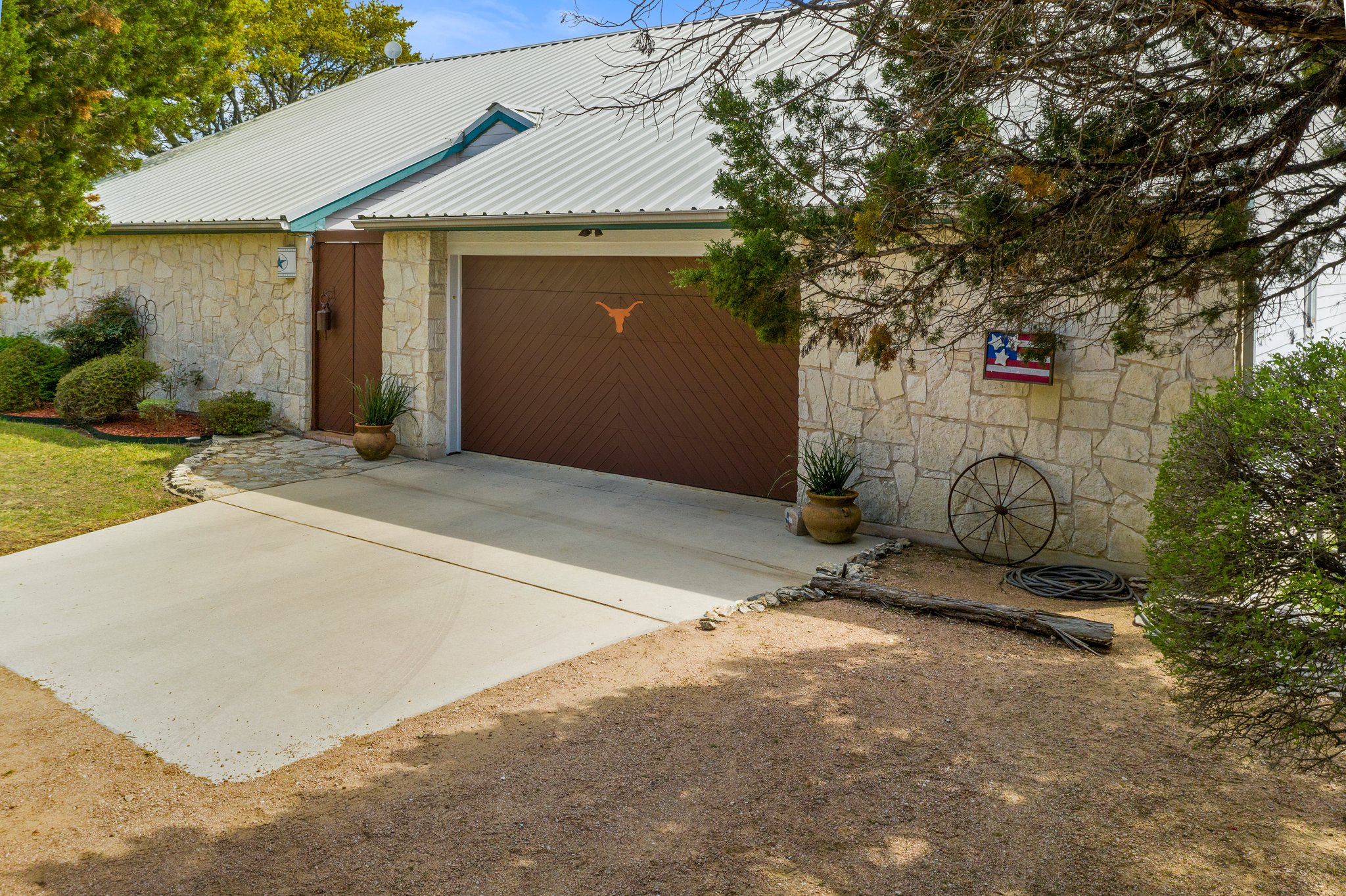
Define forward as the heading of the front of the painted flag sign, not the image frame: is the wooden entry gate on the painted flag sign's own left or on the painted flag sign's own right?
on the painted flag sign's own right

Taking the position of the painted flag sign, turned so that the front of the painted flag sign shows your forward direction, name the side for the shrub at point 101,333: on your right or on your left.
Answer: on your right

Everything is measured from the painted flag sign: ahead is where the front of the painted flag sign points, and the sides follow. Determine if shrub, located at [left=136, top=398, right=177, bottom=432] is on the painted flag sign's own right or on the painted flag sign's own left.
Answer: on the painted flag sign's own right

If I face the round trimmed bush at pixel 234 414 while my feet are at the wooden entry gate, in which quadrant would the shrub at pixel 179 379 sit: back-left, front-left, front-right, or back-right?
front-right

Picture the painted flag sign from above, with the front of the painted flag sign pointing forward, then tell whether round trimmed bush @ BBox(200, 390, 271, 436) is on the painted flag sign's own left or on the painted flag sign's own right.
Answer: on the painted flag sign's own right

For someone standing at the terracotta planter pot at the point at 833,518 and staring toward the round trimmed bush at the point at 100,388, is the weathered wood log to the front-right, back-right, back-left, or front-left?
back-left

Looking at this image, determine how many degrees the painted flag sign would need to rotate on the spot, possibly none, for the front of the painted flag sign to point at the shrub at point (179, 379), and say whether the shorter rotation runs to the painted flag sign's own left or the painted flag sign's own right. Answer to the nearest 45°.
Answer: approximately 90° to the painted flag sign's own right

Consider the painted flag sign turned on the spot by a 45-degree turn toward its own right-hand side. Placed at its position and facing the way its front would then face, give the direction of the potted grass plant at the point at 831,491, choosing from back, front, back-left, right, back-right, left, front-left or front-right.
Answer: front-right

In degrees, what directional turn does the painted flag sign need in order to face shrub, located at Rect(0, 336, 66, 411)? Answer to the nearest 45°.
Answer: approximately 90° to its right

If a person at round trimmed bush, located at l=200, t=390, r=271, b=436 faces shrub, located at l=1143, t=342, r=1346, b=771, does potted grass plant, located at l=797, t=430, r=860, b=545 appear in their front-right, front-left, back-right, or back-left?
front-left

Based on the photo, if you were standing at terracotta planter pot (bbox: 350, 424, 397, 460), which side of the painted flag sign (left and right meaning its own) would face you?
right

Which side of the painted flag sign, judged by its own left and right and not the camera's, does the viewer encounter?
front

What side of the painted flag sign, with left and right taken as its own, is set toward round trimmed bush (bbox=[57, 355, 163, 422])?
right
